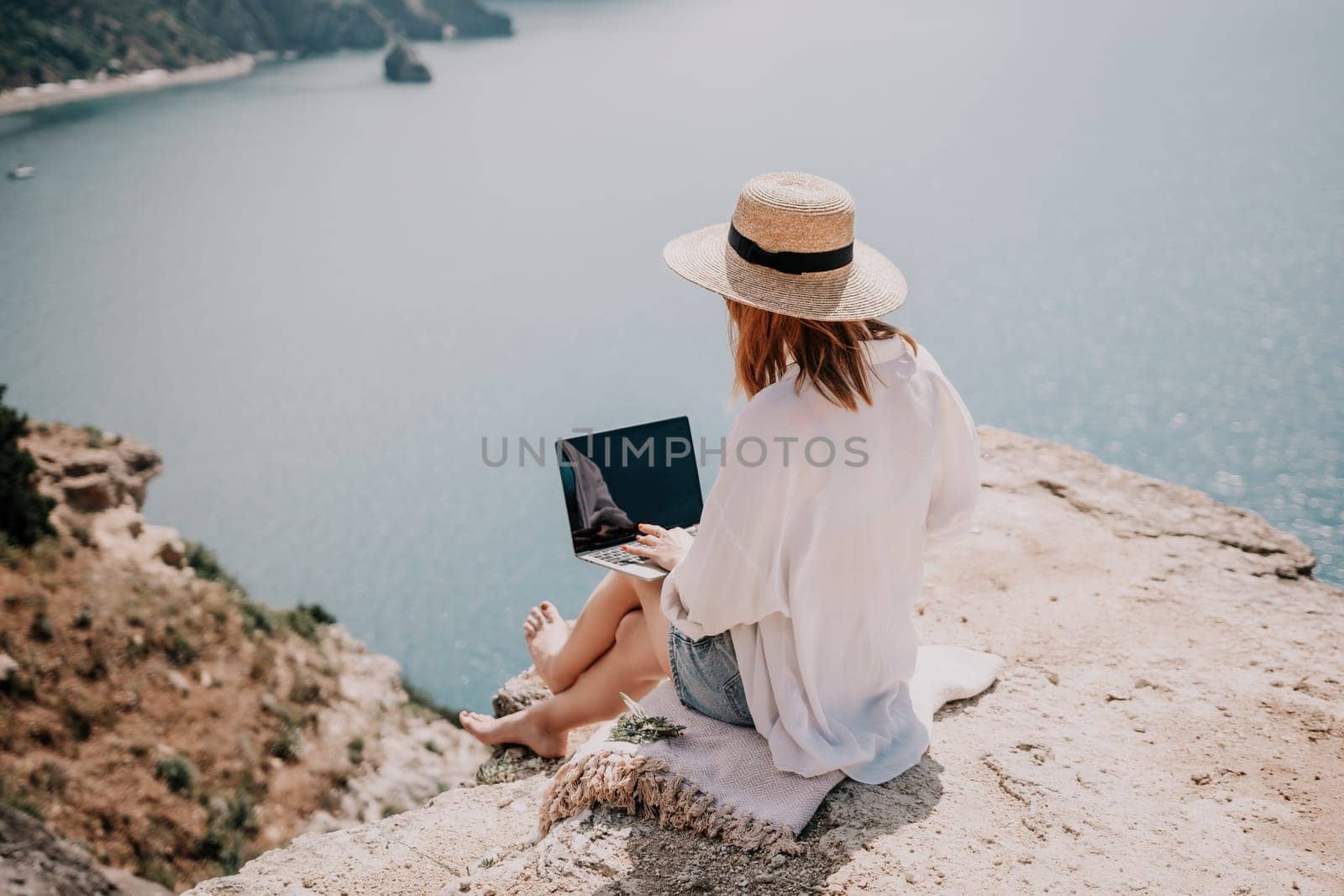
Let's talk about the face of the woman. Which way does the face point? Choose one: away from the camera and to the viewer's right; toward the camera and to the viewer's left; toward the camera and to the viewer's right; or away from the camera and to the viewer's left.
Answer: away from the camera and to the viewer's left

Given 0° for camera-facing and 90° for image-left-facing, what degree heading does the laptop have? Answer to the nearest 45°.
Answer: approximately 315°

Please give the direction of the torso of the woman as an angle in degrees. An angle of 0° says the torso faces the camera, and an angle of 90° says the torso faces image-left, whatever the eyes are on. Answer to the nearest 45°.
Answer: approximately 135°

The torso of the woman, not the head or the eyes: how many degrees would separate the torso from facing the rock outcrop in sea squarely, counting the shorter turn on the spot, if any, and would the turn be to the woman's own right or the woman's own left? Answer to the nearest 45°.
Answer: approximately 45° to the woman's own right
